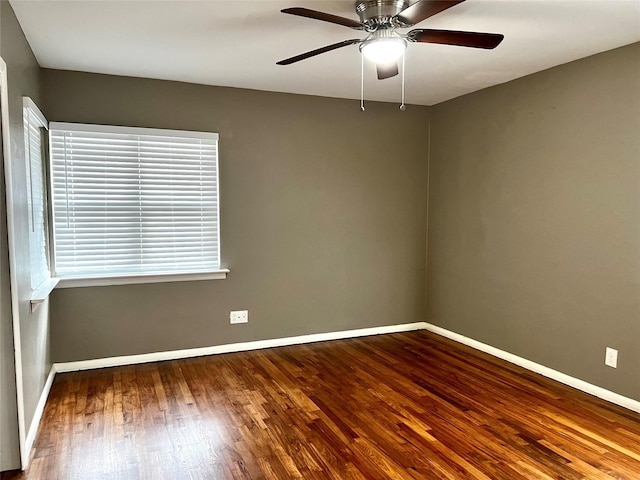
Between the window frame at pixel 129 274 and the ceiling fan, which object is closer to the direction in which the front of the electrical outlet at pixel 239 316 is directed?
the ceiling fan

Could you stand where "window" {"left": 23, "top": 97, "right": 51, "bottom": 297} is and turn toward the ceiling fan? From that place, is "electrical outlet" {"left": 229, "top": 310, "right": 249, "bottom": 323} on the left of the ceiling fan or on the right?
left

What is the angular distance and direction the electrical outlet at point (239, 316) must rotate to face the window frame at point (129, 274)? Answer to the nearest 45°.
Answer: approximately 90° to its right

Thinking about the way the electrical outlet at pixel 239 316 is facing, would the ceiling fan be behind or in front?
in front

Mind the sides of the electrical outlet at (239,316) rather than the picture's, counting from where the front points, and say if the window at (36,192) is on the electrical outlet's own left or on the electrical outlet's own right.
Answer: on the electrical outlet's own right

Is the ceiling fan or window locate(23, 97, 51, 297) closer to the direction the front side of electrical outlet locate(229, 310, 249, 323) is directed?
the ceiling fan

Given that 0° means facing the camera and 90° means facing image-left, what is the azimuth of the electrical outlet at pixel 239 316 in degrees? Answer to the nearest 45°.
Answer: approximately 0°
